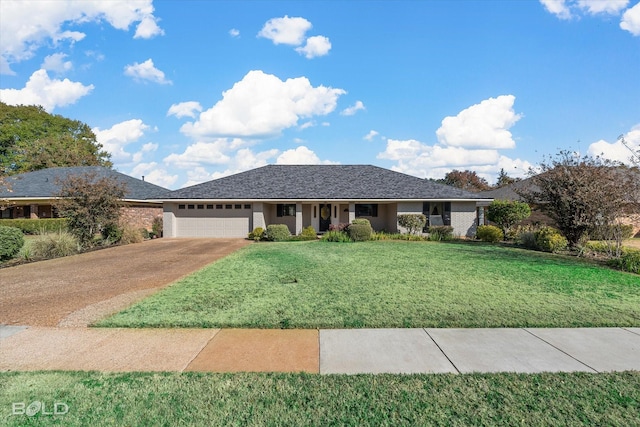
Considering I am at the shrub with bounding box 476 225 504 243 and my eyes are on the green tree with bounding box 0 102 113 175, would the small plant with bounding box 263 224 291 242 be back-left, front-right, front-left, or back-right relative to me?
front-left

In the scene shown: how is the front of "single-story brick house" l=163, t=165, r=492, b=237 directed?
toward the camera

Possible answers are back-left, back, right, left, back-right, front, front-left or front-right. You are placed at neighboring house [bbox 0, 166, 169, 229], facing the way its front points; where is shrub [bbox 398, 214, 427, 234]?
front-left

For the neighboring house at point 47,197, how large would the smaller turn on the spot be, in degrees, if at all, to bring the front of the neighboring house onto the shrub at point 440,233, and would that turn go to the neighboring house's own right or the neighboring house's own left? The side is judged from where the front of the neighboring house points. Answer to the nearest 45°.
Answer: approximately 45° to the neighboring house's own left

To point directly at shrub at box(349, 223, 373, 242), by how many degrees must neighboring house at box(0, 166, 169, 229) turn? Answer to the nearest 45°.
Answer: approximately 45° to its left

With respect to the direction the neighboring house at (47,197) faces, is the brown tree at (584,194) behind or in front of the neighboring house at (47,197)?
in front

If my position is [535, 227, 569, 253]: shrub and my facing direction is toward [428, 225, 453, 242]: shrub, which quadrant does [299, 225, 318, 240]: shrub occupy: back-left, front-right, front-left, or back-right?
front-left

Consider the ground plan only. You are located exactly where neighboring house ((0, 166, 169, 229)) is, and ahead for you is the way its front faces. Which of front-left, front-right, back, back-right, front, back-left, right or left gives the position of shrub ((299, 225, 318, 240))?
front-left

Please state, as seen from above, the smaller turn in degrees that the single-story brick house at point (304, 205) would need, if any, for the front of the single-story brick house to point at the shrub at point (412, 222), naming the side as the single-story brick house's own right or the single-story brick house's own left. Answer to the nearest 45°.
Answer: approximately 90° to the single-story brick house's own left

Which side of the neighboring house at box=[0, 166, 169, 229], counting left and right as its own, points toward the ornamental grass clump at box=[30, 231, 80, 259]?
front

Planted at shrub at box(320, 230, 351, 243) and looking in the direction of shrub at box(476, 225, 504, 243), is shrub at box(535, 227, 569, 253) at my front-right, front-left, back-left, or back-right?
front-right

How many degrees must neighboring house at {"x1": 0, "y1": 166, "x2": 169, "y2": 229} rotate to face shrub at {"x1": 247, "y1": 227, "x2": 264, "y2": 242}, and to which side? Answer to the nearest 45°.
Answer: approximately 45° to its left

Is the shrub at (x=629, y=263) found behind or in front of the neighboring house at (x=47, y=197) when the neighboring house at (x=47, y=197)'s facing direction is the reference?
in front

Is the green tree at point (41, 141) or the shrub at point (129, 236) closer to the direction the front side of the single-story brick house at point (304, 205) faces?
the shrub

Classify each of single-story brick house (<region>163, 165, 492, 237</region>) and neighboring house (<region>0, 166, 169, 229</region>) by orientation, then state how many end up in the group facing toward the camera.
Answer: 2

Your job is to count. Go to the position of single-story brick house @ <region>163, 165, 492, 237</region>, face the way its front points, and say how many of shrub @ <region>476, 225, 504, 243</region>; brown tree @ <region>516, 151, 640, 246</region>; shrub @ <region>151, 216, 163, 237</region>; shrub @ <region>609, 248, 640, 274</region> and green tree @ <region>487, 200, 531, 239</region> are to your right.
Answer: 1

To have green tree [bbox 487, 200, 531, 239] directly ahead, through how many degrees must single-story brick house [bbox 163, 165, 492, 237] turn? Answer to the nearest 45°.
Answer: approximately 90° to its left

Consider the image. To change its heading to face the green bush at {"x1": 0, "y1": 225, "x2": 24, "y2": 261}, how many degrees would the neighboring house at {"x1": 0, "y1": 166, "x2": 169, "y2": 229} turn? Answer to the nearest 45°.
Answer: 0° — it already faces it

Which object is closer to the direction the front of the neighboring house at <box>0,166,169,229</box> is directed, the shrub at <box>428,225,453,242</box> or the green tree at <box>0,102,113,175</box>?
the shrub

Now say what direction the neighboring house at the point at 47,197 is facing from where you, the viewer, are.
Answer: facing the viewer
